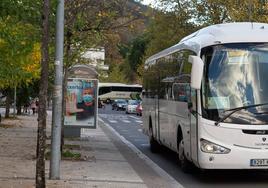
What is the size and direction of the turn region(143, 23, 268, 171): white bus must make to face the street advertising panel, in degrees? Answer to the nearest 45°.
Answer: approximately 180°

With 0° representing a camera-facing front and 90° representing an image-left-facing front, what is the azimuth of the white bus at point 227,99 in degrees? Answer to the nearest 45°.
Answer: approximately 315°
